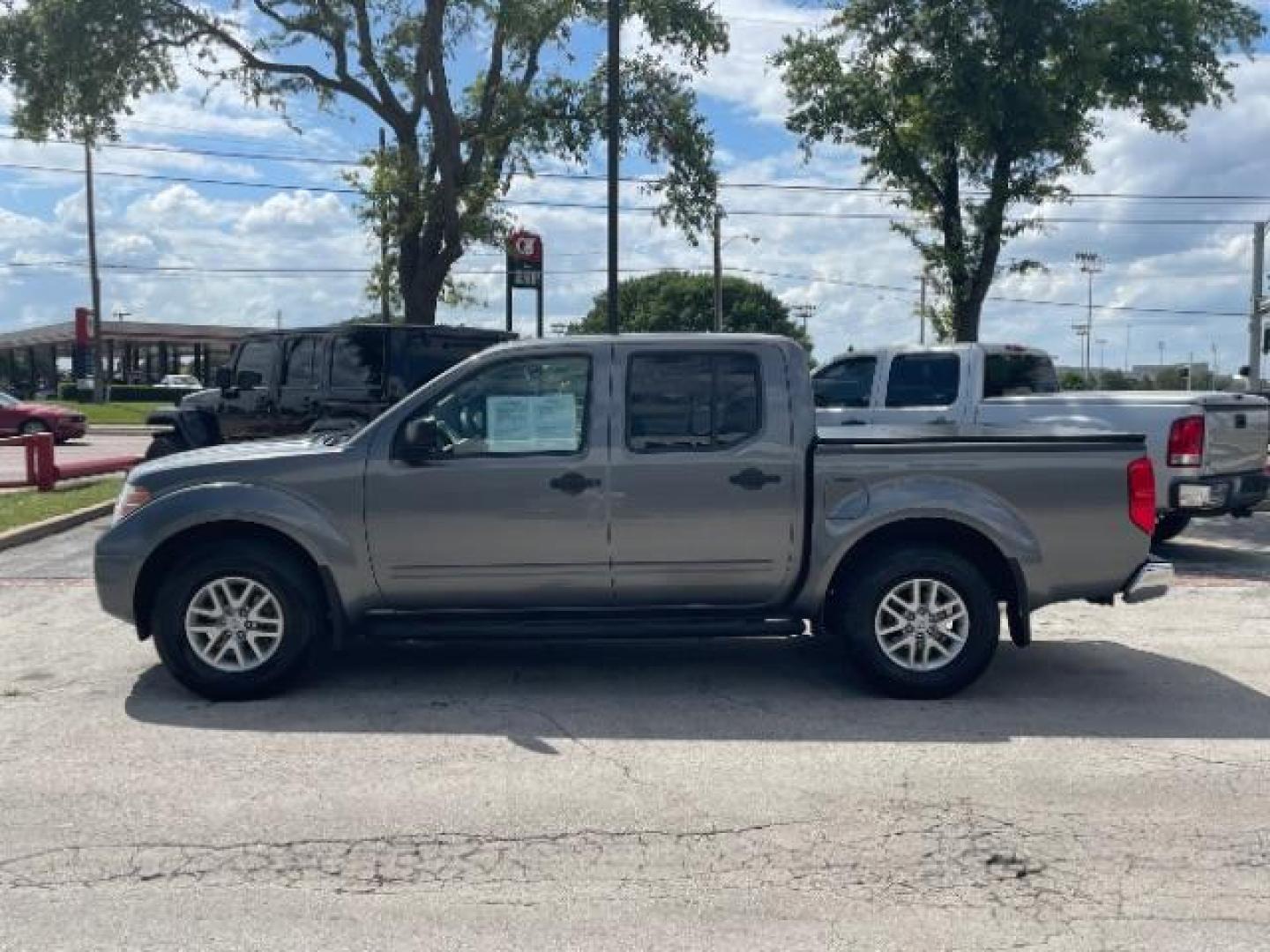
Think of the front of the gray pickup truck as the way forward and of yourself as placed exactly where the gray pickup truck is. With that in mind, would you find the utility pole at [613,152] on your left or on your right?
on your right

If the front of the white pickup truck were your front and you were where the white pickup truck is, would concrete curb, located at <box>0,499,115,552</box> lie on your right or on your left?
on your left

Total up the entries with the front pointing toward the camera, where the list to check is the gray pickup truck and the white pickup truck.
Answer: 0

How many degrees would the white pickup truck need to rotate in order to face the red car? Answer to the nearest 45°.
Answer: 0° — it already faces it

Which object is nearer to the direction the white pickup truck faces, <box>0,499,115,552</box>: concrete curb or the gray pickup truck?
the concrete curb

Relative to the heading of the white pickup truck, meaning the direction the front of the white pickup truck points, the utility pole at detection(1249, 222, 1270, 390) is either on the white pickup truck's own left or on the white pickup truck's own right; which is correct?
on the white pickup truck's own right

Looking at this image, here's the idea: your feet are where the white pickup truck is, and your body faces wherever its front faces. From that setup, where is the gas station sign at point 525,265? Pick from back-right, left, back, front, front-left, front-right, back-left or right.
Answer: front

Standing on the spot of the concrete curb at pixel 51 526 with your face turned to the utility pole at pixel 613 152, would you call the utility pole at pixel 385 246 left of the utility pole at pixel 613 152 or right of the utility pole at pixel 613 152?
left

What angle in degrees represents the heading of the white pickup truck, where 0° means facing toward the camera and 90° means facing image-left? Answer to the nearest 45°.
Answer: approximately 135°

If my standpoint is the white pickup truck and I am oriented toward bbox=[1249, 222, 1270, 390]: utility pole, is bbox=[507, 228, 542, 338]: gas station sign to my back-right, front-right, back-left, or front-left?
front-left

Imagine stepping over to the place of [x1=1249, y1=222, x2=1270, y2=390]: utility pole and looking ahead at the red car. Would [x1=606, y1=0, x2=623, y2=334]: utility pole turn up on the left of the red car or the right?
left

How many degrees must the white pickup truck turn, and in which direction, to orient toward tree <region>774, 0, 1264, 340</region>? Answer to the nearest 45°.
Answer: approximately 45° to its right

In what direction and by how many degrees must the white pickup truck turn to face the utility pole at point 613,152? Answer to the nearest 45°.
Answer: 0° — it already faces it

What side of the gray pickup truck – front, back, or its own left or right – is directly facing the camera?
left

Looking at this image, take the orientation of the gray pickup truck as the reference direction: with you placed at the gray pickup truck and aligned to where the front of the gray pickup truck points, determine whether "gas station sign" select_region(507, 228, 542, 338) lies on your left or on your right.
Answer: on your right
